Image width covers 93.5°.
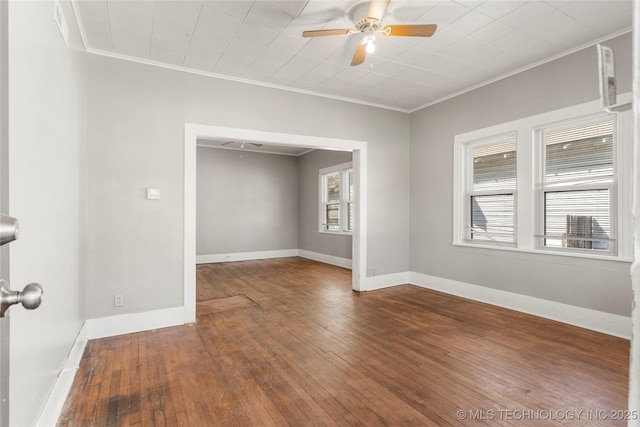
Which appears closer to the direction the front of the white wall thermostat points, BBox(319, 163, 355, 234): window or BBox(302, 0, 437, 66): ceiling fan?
the ceiling fan

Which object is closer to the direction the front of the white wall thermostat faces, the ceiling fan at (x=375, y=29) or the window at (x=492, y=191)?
the ceiling fan

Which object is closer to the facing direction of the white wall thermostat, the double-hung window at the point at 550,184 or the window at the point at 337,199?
the double-hung window

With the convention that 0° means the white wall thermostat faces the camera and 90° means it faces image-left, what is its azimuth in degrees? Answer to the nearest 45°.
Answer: approximately 0°

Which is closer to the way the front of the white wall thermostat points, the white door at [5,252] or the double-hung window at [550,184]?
the white door

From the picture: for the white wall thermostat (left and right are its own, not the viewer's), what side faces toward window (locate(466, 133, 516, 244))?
left

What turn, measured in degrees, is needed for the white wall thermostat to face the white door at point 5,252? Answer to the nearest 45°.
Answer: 0° — it already faces it

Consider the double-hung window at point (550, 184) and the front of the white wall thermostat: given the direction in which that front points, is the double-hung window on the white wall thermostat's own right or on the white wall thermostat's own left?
on the white wall thermostat's own left

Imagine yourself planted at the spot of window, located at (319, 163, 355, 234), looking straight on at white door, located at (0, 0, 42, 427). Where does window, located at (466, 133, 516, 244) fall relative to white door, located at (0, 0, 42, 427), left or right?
left
